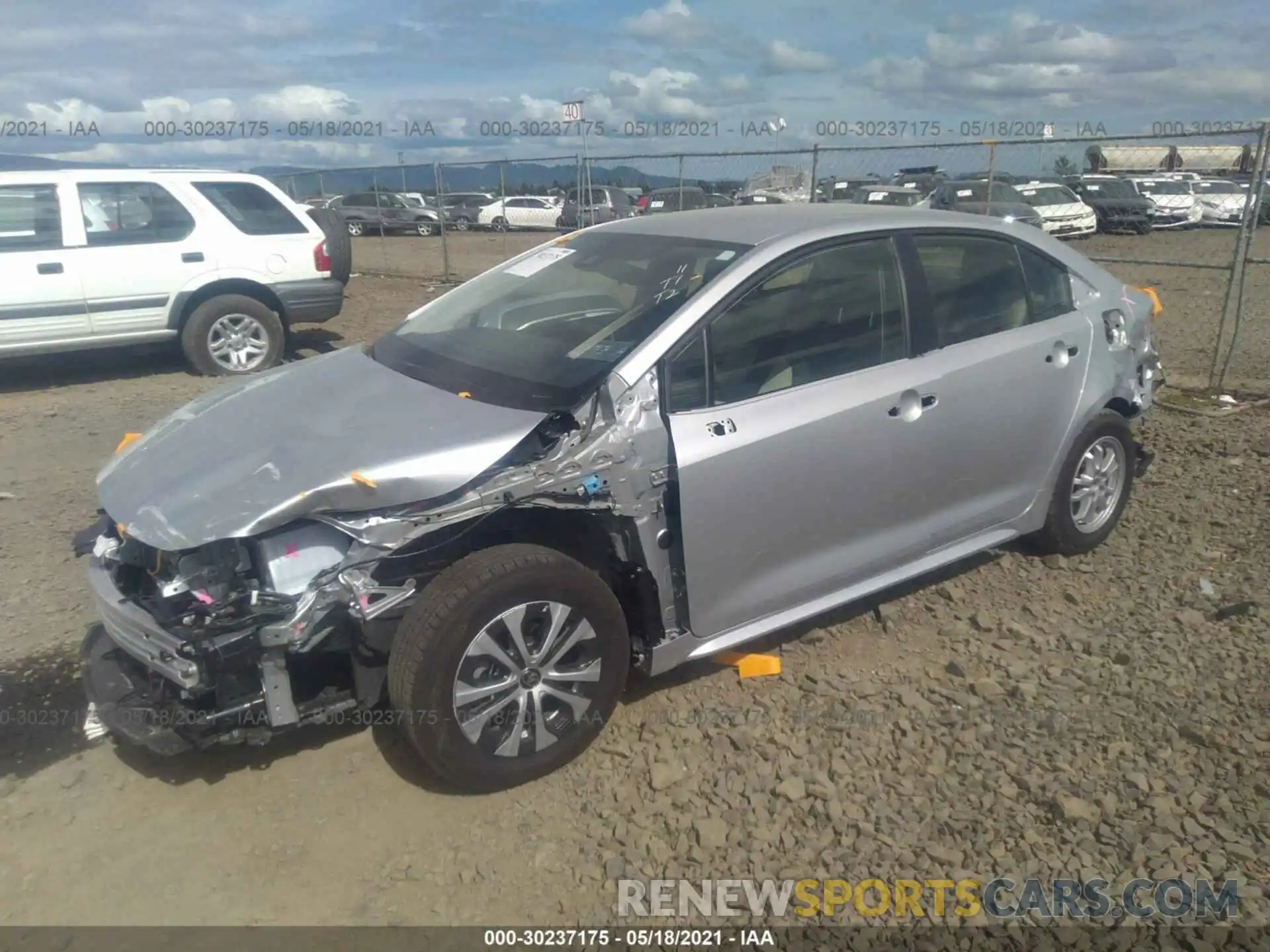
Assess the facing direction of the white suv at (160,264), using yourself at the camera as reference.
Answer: facing to the left of the viewer

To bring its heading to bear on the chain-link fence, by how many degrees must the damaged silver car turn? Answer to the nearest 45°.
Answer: approximately 180°

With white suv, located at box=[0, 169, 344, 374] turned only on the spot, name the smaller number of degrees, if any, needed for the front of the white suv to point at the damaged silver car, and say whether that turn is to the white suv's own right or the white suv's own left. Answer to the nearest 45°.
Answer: approximately 90° to the white suv's own left

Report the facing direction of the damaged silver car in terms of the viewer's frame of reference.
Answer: facing the viewer and to the left of the viewer
